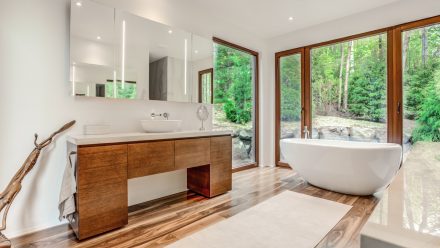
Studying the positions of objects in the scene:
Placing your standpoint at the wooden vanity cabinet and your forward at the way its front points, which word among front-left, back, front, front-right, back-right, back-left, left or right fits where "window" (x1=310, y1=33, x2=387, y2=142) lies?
front-left

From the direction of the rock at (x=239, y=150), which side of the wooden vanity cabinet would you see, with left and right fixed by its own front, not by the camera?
left

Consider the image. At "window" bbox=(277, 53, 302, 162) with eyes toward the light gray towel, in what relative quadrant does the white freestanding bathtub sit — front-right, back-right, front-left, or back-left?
front-left

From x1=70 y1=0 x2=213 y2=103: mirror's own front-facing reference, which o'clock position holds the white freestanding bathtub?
The white freestanding bathtub is roughly at 11 o'clock from the mirror.

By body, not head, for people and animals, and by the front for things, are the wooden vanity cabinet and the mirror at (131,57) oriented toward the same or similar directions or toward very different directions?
same or similar directions

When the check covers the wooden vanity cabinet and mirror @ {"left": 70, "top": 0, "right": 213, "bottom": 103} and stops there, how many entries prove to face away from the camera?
0

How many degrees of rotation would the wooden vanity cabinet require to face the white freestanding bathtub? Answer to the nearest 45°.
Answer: approximately 45° to its left

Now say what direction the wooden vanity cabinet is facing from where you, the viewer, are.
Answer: facing the viewer and to the right of the viewer

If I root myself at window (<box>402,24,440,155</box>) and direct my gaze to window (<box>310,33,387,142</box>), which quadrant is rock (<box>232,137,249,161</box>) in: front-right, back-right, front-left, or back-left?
front-left

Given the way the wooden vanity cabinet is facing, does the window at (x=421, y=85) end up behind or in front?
in front

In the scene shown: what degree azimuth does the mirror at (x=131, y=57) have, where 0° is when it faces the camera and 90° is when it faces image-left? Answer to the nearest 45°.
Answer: approximately 315°

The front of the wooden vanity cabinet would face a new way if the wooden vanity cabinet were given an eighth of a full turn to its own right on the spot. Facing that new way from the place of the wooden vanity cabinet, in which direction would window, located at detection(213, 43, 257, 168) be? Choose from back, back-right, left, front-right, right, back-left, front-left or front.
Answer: back-left
